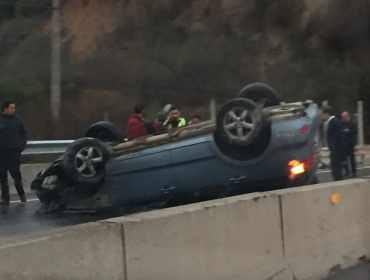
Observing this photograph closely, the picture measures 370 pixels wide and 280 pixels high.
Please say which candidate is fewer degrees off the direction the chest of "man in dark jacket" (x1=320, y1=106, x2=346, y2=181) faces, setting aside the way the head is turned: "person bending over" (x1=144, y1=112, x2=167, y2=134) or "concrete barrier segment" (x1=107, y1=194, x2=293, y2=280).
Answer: the person bending over

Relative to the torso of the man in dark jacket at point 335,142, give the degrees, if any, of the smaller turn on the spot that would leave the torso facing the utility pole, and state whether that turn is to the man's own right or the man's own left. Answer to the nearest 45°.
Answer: approximately 45° to the man's own right

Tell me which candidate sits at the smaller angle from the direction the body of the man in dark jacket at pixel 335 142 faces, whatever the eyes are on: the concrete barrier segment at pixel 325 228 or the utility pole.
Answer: the utility pole

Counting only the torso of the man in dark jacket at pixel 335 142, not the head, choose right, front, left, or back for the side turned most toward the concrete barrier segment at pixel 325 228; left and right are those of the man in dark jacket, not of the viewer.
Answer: left

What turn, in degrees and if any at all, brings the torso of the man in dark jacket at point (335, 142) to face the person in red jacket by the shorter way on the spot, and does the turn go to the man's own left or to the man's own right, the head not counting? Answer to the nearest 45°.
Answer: approximately 45° to the man's own left

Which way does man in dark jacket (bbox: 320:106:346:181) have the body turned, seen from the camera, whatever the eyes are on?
to the viewer's left

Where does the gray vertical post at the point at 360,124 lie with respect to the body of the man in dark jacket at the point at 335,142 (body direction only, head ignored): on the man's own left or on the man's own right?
on the man's own right
